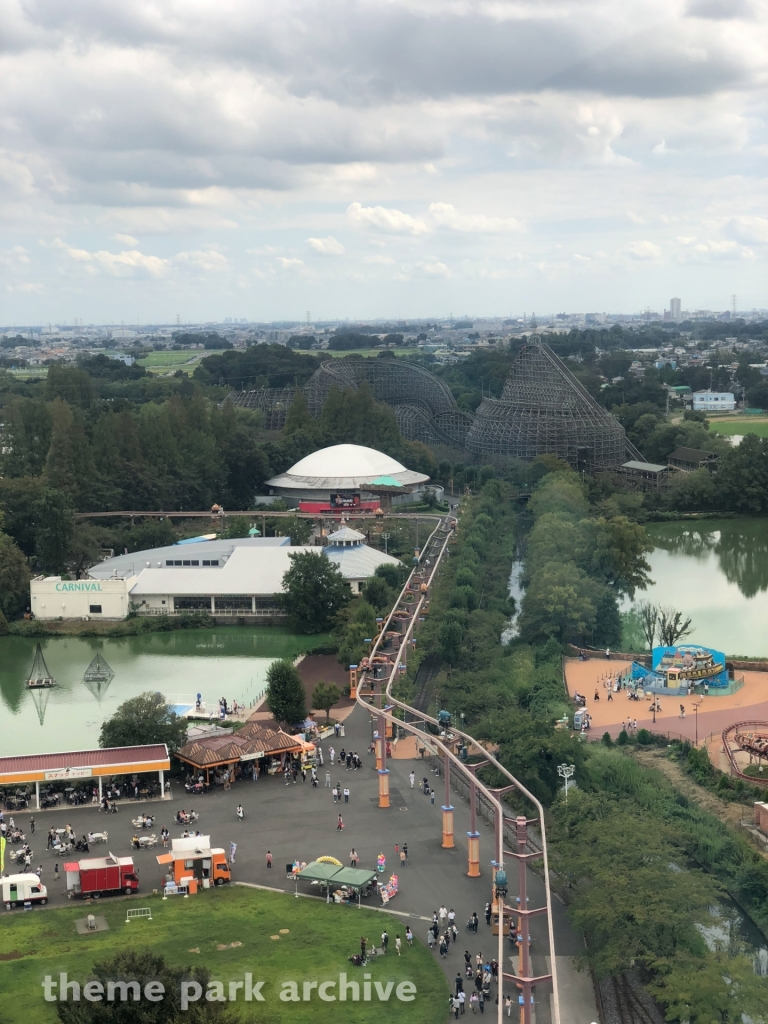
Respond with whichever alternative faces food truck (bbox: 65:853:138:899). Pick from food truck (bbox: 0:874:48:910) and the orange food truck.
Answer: food truck (bbox: 0:874:48:910)

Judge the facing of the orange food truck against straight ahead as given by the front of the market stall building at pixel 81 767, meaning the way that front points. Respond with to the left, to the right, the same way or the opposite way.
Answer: to the left

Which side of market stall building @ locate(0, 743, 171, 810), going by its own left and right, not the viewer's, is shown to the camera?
front

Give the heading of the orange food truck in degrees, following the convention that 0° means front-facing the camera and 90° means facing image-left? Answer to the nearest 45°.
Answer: approximately 270°

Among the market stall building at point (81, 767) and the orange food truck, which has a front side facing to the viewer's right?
the orange food truck

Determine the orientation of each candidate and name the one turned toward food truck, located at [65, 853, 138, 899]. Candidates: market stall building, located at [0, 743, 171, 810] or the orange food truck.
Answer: the market stall building

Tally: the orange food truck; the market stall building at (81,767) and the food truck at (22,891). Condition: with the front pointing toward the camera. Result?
1

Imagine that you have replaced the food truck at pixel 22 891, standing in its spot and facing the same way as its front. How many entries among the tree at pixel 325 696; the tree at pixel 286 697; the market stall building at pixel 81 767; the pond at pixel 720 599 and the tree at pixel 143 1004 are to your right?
1

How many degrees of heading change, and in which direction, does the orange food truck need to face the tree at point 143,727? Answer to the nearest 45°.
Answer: approximately 90° to its left

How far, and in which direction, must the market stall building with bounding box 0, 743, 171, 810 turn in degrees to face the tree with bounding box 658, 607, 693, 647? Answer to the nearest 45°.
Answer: approximately 135° to its left

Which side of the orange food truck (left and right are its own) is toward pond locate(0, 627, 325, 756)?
left

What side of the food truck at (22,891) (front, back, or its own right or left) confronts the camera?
right

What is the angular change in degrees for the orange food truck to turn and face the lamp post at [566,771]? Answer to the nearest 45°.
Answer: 0° — it already faces it
